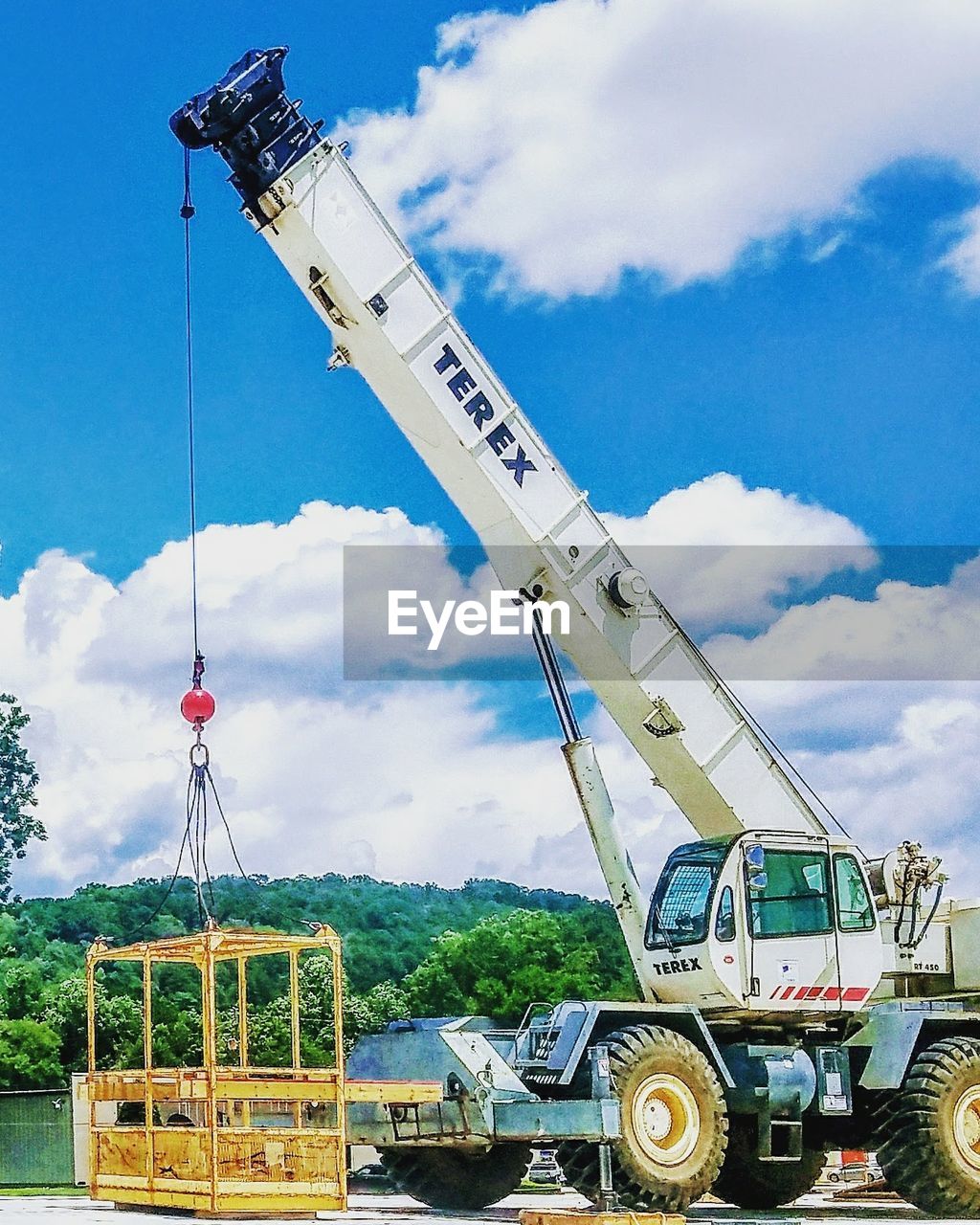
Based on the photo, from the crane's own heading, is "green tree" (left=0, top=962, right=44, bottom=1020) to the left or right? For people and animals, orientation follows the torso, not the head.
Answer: on its right

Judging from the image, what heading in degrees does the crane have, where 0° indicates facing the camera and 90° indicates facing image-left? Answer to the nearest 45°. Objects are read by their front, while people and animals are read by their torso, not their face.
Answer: approximately 45°

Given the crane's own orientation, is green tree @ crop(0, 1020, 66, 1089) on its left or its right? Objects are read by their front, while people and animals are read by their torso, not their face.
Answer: on its right

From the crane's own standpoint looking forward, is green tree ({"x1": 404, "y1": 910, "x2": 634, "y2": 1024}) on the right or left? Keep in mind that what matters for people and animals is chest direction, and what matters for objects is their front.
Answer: on its right
